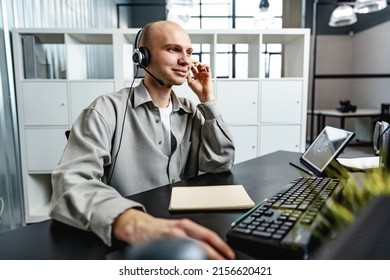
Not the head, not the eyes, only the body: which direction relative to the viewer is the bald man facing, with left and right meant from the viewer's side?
facing the viewer and to the right of the viewer

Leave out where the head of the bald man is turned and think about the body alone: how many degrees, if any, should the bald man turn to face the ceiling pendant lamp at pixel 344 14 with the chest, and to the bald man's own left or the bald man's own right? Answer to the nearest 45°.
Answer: approximately 90° to the bald man's own left

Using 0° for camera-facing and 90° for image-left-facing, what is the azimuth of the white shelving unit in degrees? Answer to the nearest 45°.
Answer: approximately 0°

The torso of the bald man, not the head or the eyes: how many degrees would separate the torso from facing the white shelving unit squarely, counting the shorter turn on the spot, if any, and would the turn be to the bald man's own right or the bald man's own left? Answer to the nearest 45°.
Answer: approximately 135° to the bald man's own left

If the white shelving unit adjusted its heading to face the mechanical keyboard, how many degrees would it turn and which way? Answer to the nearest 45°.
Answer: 0° — it already faces it

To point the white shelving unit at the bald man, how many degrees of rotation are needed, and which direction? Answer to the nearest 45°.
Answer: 0° — it already faces them

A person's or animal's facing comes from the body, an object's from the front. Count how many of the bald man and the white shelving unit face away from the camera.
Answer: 0

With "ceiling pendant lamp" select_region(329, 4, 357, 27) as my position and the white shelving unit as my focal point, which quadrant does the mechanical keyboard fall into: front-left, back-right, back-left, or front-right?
front-left

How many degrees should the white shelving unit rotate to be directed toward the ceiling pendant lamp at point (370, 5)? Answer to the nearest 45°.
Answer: approximately 90° to its left

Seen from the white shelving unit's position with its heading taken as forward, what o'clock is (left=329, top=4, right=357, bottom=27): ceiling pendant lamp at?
The ceiling pendant lamp is roughly at 8 o'clock from the white shelving unit.
